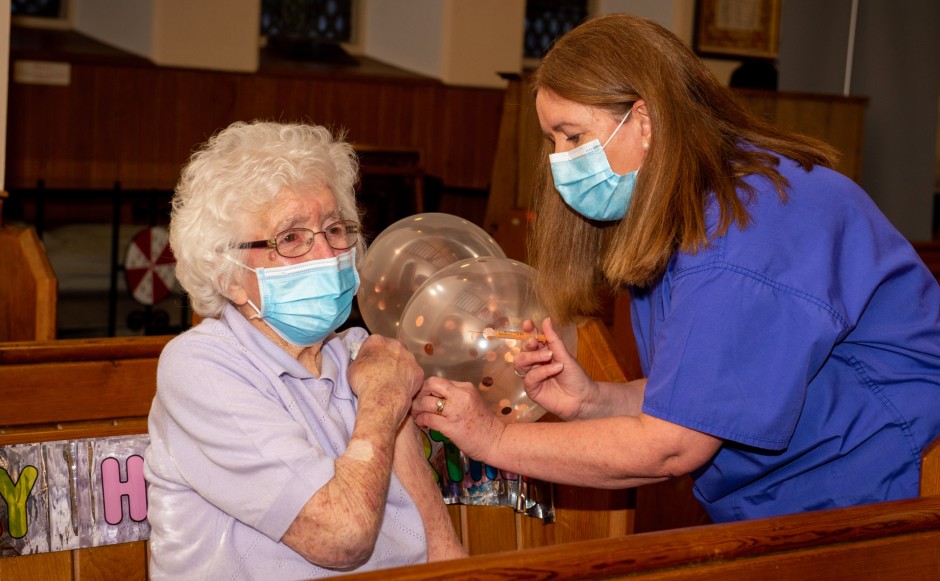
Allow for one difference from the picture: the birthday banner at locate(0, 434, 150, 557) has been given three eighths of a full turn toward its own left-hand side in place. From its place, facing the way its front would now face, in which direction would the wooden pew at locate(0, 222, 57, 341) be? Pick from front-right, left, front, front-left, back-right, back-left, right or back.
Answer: front-left

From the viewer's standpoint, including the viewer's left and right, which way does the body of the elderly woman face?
facing the viewer and to the right of the viewer

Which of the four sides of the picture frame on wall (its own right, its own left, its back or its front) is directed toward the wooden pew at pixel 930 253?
front

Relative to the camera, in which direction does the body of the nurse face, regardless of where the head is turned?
to the viewer's left

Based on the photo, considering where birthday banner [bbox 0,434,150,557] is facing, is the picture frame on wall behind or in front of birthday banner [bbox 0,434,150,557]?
behind

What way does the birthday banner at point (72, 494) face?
toward the camera

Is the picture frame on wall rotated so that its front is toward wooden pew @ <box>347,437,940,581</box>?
yes

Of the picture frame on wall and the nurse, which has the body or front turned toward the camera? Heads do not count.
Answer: the picture frame on wall

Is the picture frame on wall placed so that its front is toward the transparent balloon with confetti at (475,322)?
yes

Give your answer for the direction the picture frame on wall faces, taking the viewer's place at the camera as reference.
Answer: facing the viewer

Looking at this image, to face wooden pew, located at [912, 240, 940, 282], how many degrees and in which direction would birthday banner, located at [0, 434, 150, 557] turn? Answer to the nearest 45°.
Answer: approximately 135° to its left

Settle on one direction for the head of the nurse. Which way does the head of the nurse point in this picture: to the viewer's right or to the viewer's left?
to the viewer's left

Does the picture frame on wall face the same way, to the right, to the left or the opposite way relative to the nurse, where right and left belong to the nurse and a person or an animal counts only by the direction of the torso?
to the left
